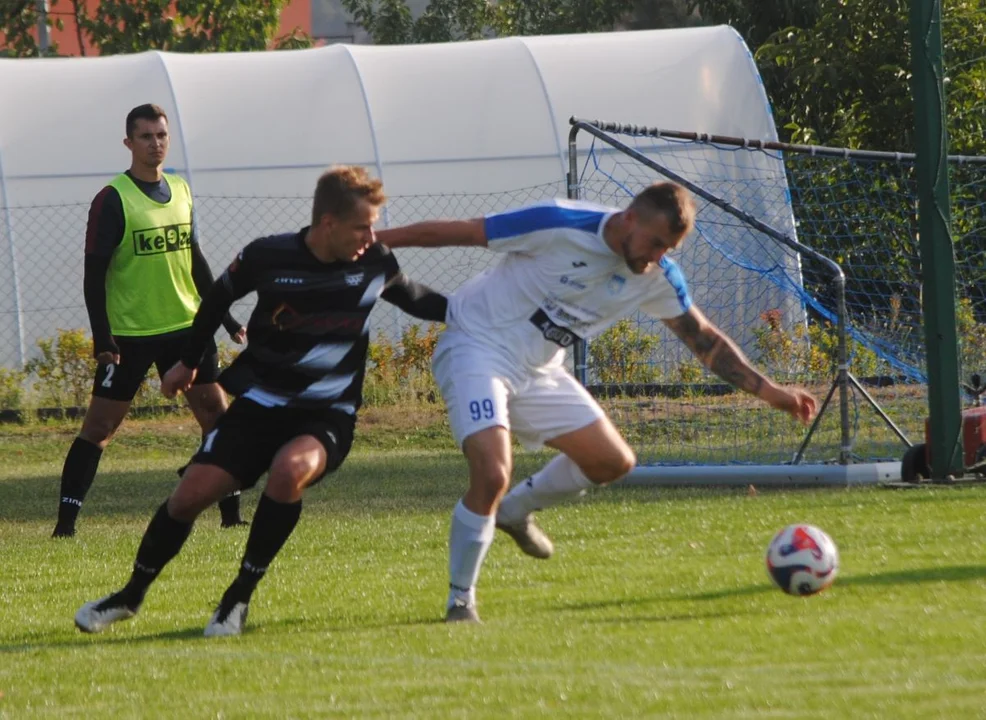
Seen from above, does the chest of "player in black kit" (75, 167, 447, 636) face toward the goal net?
no

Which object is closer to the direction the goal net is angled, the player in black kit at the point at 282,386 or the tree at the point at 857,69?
the tree

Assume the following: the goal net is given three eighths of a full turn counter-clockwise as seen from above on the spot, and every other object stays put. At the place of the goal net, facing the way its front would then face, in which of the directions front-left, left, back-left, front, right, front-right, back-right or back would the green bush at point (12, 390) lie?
right

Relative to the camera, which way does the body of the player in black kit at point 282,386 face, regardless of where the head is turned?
toward the camera

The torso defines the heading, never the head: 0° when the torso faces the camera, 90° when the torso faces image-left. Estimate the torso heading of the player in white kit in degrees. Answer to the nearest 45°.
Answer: approximately 315°

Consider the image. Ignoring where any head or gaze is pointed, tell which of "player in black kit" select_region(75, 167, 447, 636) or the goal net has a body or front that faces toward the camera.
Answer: the player in black kit

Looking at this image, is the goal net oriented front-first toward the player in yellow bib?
no

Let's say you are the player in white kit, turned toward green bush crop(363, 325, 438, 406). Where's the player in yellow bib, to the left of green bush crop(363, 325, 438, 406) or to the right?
left

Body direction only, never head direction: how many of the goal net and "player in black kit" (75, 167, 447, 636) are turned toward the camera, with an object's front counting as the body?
1

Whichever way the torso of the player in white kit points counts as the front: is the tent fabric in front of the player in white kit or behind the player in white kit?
behind

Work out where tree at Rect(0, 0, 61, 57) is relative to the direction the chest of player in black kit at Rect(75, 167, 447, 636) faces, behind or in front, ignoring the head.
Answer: behind

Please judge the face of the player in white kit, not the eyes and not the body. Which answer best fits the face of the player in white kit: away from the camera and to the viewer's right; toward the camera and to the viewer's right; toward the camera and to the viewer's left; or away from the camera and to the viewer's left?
toward the camera and to the viewer's right

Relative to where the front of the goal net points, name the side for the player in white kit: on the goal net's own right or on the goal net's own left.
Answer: on the goal net's own left

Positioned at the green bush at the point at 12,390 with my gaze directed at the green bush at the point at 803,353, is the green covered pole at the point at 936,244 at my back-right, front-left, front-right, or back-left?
front-right

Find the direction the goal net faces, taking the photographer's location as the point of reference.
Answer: facing away from the viewer and to the left of the viewer

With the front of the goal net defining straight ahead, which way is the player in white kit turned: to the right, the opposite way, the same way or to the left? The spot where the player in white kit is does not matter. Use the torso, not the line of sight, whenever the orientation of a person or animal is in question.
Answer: the opposite way

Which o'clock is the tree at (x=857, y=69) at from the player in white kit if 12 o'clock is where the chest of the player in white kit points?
The tree is roughly at 8 o'clock from the player in white kit.
